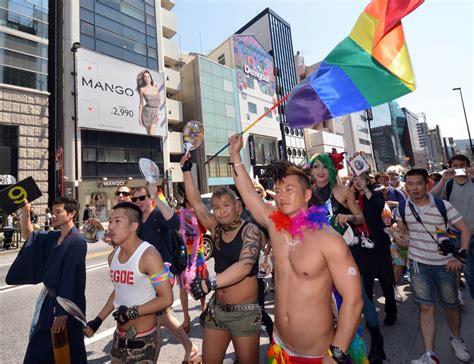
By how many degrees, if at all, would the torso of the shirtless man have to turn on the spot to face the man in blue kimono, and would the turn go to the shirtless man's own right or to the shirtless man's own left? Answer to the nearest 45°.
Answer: approximately 45° to the shirtless man's own right

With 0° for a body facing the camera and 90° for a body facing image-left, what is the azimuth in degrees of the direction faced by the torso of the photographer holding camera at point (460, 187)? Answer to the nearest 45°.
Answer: approximately 0°

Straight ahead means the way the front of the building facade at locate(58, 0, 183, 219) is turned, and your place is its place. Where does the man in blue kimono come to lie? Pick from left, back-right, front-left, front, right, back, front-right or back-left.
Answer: front-right

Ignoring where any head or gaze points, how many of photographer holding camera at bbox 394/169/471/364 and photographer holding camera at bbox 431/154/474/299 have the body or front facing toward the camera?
2

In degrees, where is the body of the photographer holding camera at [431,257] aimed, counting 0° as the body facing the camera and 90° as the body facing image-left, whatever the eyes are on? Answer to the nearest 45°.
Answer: approximately 0°

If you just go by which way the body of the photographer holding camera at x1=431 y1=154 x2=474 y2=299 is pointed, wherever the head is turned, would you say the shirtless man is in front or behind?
in front

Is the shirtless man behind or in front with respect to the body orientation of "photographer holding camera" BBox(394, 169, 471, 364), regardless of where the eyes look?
in front

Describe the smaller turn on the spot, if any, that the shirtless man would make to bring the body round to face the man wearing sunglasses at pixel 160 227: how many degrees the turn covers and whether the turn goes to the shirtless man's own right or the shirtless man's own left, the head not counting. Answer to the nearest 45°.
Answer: approximately 90° to the shirtless man's own right

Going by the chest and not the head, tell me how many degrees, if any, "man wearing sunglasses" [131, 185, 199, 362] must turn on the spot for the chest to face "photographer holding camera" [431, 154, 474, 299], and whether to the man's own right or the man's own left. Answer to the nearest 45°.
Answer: approximately 135° to the man's own left
